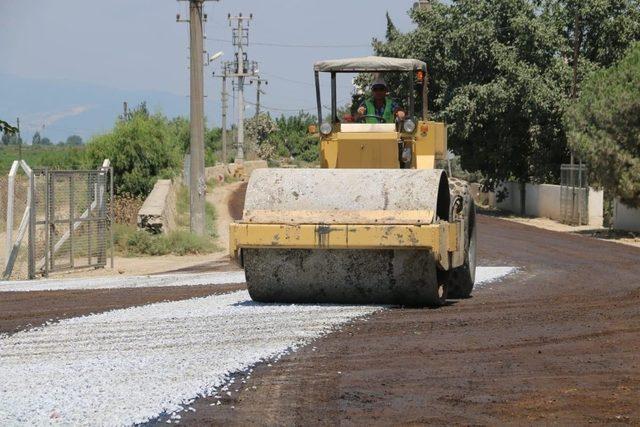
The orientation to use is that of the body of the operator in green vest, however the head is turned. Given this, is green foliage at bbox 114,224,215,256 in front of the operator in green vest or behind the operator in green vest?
behind

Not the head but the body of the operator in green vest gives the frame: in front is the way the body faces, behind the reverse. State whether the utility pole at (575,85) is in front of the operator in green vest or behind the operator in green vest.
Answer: behind

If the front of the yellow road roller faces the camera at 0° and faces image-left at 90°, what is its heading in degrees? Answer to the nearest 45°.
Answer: approximately 0°
